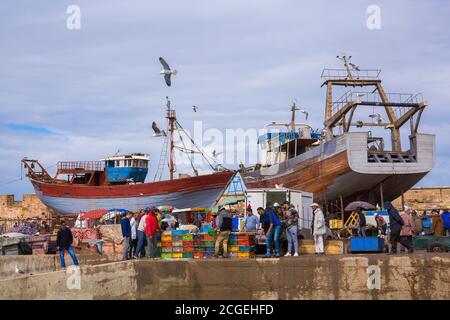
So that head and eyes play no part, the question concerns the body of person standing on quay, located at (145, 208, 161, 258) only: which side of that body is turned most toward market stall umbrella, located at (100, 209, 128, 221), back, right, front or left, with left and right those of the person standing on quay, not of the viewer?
left

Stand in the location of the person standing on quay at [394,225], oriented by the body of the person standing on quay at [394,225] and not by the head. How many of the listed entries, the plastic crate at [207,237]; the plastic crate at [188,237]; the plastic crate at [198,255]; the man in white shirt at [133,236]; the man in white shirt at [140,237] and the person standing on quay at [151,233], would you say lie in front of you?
6

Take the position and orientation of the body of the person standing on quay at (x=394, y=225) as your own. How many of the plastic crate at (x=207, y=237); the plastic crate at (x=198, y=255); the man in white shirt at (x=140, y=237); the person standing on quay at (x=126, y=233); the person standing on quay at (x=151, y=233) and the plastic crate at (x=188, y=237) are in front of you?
6

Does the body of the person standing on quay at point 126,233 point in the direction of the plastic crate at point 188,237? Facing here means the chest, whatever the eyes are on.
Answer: yes

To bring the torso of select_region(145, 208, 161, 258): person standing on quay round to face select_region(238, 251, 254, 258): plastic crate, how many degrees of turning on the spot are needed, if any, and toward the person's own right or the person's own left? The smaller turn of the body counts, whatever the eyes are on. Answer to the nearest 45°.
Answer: approximately 45° to the person's own right

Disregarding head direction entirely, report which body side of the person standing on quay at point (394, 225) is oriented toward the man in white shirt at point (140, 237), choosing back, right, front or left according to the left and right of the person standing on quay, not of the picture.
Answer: front

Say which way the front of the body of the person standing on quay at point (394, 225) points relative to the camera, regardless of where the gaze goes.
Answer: to the viewer's left

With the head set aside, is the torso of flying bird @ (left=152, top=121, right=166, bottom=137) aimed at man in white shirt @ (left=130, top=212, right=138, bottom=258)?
no

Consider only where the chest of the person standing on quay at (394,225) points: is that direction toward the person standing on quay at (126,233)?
yes

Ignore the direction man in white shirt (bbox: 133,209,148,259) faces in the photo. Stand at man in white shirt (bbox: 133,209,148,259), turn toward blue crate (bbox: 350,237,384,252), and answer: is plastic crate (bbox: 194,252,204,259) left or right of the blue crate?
right
